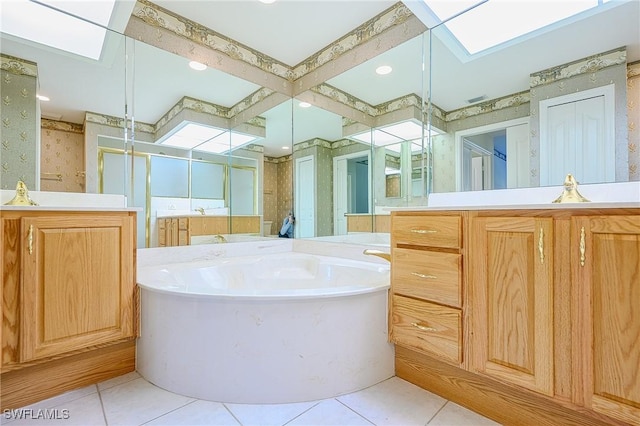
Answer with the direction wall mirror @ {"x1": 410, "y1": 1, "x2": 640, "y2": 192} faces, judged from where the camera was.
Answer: facing the viewer and to the left of the viewer

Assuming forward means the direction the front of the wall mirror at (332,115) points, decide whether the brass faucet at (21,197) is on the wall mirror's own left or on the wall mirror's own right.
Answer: on the wall mirror's own right

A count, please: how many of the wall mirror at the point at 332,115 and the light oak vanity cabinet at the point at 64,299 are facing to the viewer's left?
0

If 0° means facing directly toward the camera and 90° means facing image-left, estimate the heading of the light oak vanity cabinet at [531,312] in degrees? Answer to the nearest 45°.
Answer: approximately 45°

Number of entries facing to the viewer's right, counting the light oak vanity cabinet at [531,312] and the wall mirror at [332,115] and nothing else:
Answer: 0

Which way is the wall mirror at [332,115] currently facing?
toward the camera

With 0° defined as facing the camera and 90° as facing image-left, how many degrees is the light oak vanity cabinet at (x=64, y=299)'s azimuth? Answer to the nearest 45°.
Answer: approximately 315°
